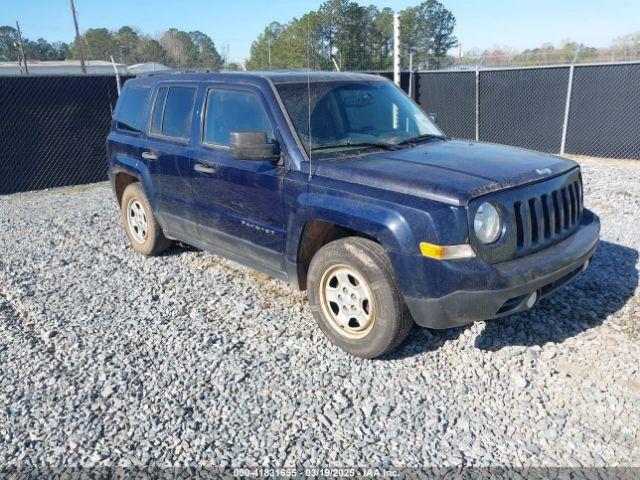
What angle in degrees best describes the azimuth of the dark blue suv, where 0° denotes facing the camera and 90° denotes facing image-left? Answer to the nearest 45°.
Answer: approximately 315°

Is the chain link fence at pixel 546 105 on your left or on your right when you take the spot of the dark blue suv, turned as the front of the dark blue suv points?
on your left

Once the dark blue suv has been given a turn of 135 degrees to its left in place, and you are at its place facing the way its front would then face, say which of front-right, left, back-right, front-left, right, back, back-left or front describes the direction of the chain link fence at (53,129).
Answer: front-left
